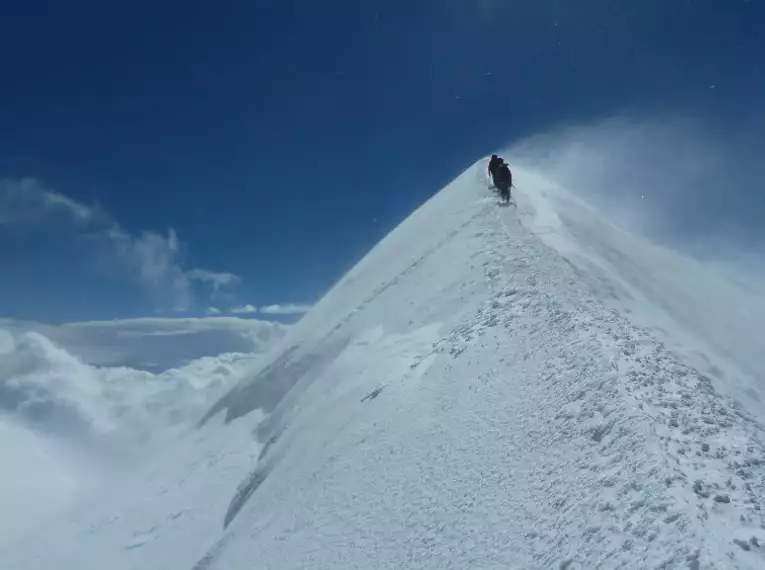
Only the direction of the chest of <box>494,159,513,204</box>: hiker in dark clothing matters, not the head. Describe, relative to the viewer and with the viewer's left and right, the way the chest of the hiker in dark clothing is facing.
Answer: facing away from the viewer
